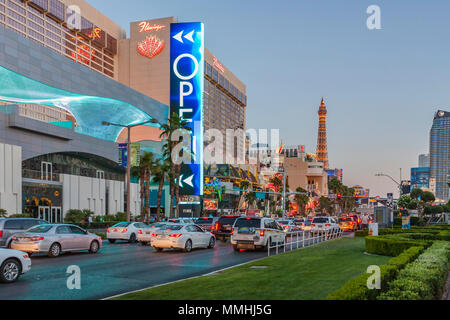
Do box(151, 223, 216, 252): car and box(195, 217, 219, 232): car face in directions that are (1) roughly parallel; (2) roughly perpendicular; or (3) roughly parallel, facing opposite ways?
roughly parallel

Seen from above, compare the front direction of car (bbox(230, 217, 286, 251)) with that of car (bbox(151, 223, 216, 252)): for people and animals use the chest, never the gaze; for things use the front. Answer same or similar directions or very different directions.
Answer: same or similar directions
